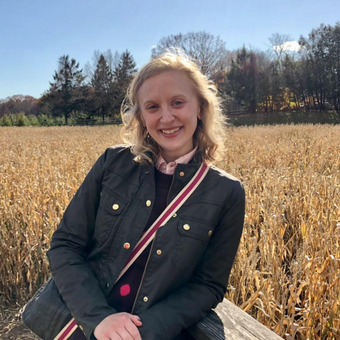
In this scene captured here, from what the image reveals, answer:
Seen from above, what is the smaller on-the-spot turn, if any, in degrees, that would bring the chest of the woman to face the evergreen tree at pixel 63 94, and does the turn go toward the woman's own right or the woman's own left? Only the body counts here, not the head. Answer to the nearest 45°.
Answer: approximately 180°

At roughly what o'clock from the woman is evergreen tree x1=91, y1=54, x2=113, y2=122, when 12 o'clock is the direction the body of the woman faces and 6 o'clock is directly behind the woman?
The evergreen tree is roughly at 6 o'clock from the woman.

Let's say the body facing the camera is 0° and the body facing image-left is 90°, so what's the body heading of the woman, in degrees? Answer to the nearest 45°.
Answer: approximately 0°
